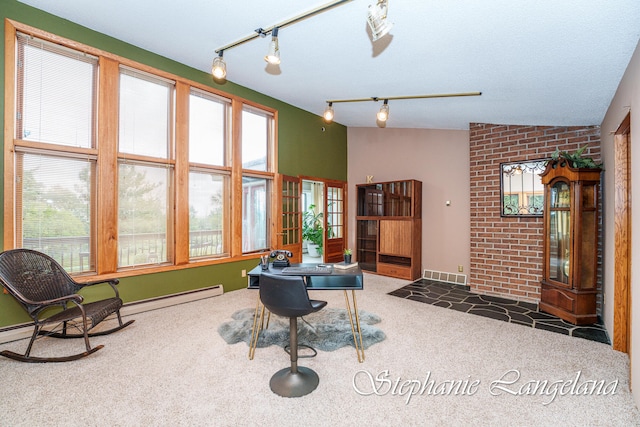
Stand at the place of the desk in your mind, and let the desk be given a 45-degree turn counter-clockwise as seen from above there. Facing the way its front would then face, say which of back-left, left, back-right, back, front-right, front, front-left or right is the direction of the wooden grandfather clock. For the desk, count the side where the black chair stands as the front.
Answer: front-left

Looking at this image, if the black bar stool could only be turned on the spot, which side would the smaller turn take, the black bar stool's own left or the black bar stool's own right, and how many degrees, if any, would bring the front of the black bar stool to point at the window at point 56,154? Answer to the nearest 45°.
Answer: approximately 90° to the black bar stool's own left

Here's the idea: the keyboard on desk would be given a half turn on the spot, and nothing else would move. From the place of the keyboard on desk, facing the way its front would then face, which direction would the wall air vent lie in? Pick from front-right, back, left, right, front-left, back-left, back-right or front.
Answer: front-right

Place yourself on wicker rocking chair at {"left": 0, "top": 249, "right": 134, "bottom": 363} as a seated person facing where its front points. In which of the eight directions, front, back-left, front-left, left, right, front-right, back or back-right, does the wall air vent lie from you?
front-left

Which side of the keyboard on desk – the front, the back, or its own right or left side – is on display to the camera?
front

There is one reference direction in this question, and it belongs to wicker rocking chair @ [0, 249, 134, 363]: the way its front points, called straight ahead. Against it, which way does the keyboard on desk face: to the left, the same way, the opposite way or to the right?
to the right

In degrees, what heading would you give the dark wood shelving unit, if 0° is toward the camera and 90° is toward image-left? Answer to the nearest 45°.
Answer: approximately 45°

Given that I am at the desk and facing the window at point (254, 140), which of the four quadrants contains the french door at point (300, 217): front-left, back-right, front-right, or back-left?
front-right

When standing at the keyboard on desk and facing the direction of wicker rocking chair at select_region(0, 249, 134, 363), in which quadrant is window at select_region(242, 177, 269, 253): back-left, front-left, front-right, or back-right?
front-right

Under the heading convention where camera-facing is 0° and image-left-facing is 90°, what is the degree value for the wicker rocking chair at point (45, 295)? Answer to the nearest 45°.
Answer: approximately 315°
